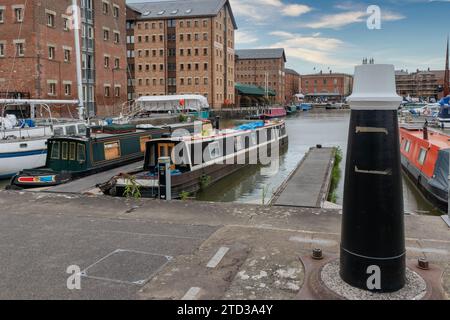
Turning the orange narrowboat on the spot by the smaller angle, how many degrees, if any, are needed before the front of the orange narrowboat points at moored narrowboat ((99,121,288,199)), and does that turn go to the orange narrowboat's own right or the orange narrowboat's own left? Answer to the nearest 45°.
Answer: approximately 135° to the orange narrowboat's own right

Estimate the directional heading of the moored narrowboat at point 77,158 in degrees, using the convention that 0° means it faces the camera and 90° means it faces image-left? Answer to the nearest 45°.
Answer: approximately 45°

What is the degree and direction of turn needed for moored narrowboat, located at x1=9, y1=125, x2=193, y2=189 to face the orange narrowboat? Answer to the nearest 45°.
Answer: approximately 135° to its left

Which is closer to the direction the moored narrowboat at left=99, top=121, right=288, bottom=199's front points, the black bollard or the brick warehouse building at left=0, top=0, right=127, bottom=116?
the black bollard

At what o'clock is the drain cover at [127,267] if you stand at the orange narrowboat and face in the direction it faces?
The drain cover is roughly at 2 o'clock from the orange narrowboat.

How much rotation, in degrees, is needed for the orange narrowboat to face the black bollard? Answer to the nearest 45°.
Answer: approximately 45° to its right

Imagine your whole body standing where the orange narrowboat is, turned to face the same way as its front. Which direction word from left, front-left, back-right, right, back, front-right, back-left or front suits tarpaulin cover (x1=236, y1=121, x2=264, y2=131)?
back

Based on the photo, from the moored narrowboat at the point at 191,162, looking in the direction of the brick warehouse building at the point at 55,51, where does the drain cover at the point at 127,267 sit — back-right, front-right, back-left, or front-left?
back-left
